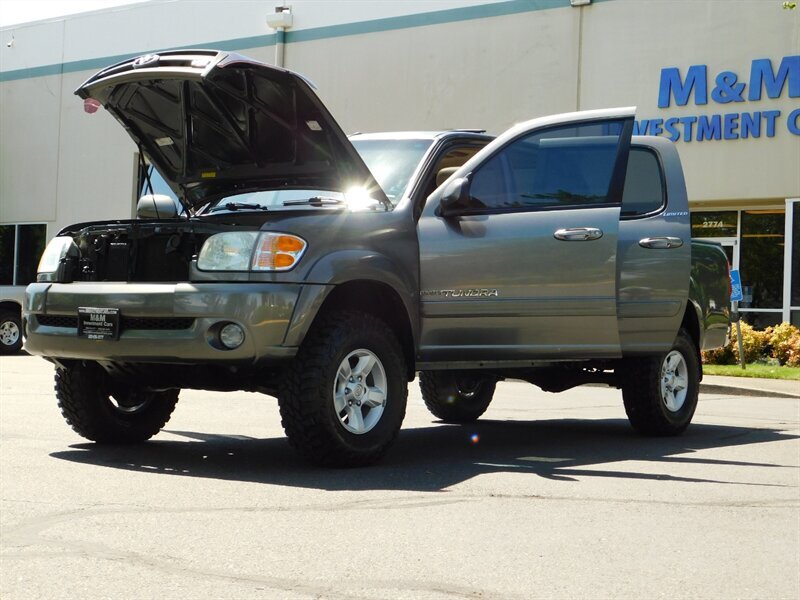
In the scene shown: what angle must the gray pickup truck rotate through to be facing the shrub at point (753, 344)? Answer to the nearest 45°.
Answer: approximately 180°

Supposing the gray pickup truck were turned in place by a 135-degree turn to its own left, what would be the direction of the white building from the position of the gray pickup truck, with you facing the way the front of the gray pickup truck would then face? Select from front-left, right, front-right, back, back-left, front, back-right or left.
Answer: left

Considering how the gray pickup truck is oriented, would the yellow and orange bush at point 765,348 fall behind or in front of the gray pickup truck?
behind

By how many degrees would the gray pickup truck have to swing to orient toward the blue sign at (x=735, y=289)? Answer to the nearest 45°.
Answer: approximately 180°

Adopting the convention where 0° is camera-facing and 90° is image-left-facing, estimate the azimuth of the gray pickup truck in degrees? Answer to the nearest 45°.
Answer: approximately 45°
